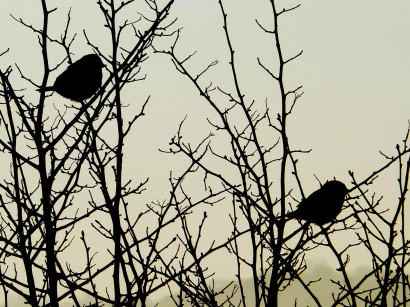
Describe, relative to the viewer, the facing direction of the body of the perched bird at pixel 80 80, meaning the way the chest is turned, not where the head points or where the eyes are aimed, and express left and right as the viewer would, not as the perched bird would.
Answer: facing to the right of the viewer
